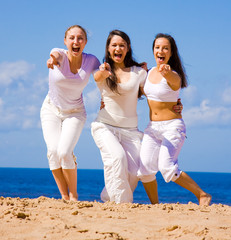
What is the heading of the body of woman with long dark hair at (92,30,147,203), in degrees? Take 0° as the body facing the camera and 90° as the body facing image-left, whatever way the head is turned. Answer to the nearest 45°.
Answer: approximately 0°
